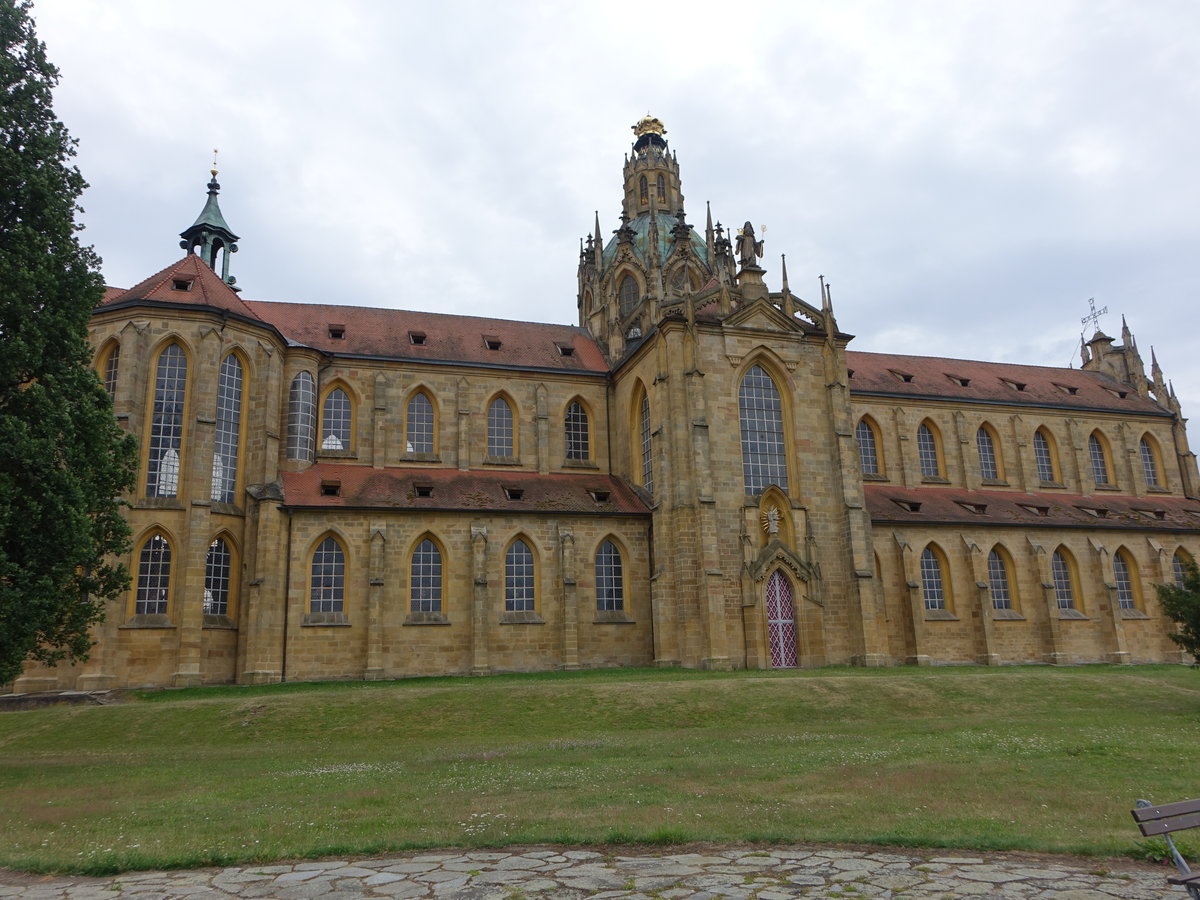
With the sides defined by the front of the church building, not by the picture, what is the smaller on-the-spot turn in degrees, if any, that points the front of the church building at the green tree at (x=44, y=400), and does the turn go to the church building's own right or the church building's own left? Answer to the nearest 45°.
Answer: approximately 45° to the church building's own right

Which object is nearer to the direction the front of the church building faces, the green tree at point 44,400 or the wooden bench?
the wooden bench
